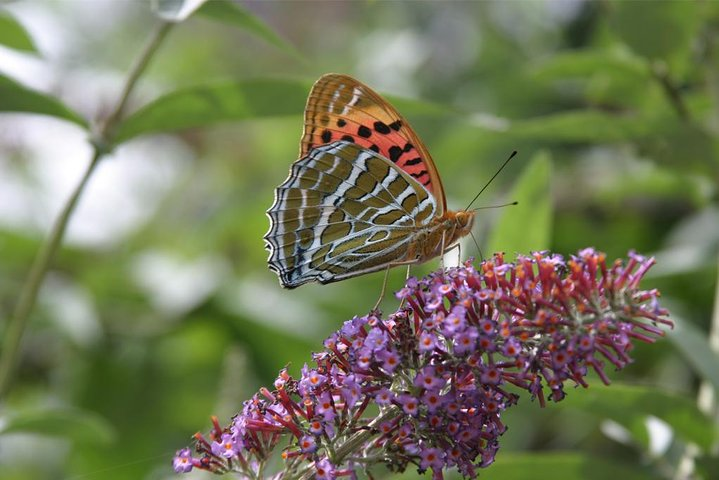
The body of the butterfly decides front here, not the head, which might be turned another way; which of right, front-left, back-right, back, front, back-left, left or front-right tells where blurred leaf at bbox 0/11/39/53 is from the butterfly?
back

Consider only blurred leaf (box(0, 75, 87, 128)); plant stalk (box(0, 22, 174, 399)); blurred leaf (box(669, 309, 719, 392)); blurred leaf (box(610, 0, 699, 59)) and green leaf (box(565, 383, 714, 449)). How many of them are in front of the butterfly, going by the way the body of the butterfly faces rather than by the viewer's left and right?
3

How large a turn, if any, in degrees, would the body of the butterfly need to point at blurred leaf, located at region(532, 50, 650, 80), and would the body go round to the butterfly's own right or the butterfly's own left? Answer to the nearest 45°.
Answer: approximately 45° to the butterfly's own left

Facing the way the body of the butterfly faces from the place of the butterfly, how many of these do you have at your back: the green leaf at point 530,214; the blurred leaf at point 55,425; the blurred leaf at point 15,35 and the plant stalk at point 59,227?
3

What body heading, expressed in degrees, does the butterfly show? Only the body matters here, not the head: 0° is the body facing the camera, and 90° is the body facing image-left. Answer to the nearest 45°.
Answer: approximately 270°

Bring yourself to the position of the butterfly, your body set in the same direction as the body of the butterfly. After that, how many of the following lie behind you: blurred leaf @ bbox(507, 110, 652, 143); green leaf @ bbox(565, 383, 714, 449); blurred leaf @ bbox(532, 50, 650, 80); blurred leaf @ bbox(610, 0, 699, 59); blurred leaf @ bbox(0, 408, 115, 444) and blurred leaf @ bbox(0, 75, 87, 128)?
2

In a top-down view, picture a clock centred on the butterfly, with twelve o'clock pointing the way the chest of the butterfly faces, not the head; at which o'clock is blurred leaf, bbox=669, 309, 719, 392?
The blurred leaf is roughly at 12 o'clock from the butterfly.

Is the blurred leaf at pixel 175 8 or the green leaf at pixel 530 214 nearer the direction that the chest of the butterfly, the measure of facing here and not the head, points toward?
the green leaf

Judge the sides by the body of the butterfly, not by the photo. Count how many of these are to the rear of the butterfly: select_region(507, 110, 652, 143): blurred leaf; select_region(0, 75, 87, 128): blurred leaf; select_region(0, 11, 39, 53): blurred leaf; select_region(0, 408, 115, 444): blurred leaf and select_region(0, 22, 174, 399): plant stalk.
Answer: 4

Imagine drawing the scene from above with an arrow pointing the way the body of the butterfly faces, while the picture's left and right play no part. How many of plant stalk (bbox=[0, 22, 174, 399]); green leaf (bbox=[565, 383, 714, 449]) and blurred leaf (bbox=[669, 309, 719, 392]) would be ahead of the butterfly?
2
